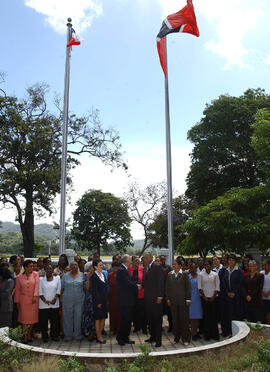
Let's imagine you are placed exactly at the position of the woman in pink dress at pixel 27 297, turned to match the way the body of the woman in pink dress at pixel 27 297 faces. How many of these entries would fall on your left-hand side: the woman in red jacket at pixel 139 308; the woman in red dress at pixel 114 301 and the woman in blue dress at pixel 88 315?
3

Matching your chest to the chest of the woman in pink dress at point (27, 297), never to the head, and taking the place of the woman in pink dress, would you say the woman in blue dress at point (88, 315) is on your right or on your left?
on your left

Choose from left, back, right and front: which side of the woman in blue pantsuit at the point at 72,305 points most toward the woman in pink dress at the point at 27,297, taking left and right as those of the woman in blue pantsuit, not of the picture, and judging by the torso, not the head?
right

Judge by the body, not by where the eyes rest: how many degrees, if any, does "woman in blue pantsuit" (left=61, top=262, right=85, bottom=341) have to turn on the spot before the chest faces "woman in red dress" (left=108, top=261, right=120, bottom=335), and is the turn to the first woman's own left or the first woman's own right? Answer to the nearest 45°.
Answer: approximately 135° to the first woman's own left

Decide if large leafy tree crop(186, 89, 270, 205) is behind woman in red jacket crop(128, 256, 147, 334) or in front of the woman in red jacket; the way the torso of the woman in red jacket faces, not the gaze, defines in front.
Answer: behind

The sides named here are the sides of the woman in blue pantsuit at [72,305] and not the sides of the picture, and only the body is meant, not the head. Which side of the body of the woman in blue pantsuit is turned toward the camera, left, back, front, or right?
front

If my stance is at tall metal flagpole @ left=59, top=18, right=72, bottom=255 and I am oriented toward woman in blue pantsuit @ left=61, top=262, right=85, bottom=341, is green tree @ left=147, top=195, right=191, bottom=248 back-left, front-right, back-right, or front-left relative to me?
back-left

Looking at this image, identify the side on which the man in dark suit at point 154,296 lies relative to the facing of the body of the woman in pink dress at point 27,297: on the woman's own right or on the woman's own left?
on the woman's own left
